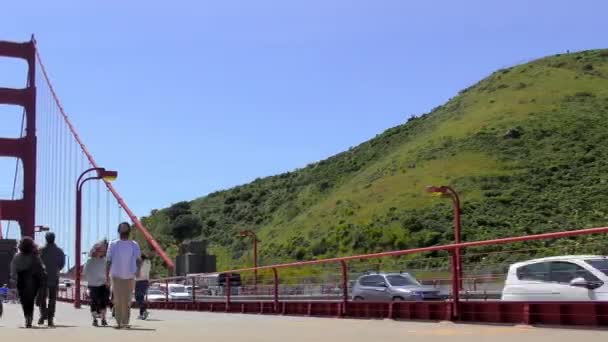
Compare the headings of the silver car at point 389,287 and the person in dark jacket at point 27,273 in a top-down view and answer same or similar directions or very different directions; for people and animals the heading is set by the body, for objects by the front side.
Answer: very different directions

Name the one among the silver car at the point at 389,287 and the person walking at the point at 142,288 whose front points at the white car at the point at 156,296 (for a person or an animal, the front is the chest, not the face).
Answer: the person walking

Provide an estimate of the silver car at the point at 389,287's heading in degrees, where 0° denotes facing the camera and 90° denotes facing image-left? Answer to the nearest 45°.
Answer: approximately 315°

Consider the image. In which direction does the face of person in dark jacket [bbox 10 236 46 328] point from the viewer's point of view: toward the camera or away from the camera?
away from the camera

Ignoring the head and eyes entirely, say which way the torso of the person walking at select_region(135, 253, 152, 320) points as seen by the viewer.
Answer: away from the camera

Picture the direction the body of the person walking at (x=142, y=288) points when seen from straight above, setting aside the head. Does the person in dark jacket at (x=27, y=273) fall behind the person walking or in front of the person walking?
behind

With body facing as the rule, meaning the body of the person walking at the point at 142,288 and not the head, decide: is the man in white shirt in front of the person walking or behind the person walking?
behind

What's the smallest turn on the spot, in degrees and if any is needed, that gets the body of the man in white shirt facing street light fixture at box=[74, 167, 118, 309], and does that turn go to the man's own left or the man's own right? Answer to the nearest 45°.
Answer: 0° — they already face it

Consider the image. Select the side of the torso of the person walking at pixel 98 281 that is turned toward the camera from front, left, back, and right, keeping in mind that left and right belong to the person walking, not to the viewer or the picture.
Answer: back

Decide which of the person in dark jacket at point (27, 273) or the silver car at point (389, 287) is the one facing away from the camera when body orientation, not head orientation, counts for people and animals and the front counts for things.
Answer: the person in dark jacket

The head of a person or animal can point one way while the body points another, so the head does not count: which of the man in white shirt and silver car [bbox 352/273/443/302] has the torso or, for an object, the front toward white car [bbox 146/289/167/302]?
the man in white shirt

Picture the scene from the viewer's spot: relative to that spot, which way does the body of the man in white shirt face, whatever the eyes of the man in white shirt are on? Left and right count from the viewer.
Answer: facing away from the viewer

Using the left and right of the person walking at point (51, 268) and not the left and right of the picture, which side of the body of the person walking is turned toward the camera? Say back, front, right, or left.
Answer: back
